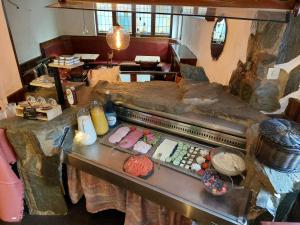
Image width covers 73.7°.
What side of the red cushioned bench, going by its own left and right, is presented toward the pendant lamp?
front

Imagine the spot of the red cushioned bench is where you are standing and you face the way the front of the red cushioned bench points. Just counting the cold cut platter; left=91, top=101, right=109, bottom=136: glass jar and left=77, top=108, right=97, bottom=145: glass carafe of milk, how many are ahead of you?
3

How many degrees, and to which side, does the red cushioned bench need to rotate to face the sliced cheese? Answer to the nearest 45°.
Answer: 0° — it already faces it

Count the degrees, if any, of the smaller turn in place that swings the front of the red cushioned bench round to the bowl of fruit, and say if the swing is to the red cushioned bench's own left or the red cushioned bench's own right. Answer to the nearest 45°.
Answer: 0° — it already faces it

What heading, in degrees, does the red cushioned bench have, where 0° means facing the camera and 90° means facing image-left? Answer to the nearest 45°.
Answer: approximately 0°

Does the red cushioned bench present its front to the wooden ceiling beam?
yes

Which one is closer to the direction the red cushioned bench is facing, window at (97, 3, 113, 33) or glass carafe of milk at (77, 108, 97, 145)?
the glass carafe of milk

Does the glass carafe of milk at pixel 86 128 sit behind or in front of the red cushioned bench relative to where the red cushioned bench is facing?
in front

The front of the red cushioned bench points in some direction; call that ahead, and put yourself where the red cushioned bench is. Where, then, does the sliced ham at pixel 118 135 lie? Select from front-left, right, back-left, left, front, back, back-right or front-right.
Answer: front

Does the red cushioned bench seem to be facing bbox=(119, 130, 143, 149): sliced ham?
yes

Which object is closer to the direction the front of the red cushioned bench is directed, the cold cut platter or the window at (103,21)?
the cold cut platter

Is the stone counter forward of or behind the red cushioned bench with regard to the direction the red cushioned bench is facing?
forward

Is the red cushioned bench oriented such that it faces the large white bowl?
yes
